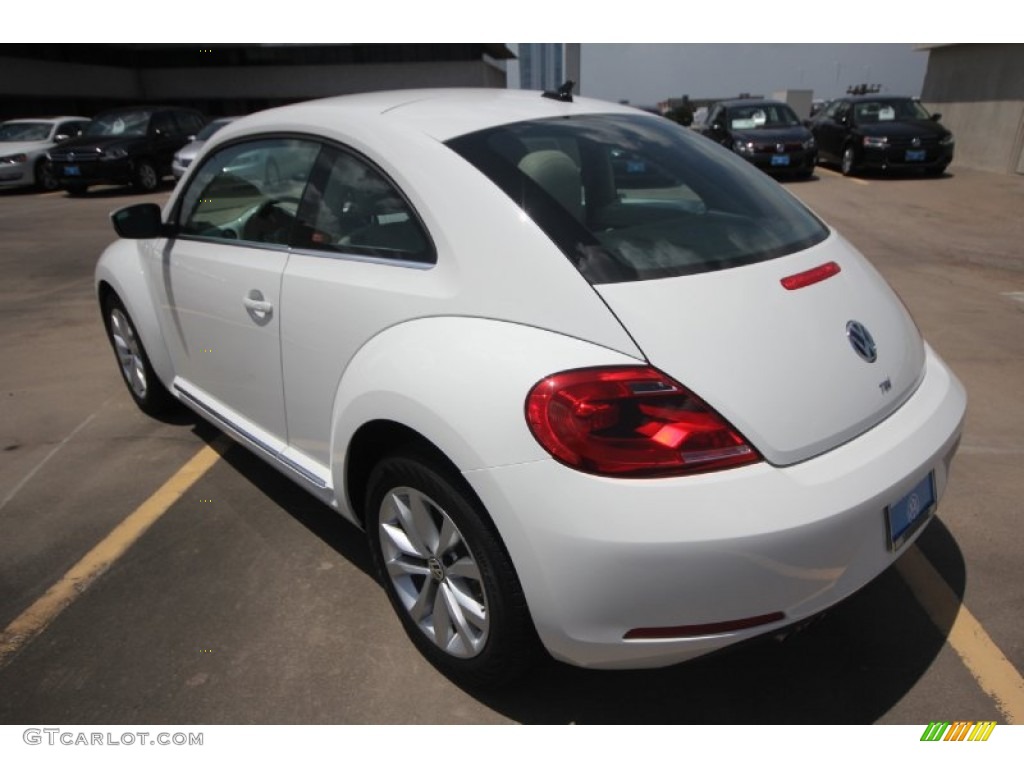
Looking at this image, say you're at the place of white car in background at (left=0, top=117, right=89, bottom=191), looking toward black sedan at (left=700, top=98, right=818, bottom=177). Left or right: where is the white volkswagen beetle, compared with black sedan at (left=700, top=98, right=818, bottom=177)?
right

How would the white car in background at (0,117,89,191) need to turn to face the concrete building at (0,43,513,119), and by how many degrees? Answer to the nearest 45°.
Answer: approximately 180°

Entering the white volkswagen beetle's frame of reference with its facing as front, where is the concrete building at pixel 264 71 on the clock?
The concrete building is roughly at 1 o'clock from the white volkswagen beetle.

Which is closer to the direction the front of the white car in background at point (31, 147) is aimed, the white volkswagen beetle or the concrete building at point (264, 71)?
the white volkswagen beetle

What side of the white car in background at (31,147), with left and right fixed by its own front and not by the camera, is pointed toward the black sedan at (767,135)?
left

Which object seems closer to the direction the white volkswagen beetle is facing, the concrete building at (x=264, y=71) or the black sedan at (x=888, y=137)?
the concrete building

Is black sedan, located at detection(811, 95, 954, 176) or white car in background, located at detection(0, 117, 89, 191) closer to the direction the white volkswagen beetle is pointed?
the white car in background

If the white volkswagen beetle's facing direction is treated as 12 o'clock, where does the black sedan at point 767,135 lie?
The black sedan is roughly at 2 o'clock from the white volkswagen beetle.

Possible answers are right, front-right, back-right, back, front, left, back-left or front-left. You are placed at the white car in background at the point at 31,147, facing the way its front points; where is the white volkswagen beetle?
front-left

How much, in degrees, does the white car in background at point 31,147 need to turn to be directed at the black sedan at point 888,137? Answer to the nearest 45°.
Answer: approximately 90° to its left

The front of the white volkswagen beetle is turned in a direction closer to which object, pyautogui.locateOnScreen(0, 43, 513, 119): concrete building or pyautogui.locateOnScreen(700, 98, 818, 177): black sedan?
the concrete building

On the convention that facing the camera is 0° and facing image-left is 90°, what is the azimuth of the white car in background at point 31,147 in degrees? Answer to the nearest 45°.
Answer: approximately 45°
